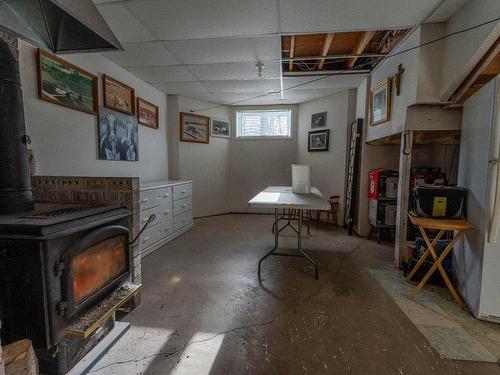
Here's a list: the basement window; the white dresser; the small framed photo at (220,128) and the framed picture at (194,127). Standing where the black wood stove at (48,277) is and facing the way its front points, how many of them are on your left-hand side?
4

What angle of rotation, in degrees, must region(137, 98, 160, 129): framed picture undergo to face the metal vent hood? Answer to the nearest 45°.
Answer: approximately 45° to its right

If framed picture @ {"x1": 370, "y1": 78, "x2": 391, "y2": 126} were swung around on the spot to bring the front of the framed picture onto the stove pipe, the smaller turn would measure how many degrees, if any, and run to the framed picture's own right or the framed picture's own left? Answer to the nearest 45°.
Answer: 0° — it already faces it

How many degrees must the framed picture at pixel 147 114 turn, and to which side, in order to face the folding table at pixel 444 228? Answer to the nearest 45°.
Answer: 0° — it already faces it

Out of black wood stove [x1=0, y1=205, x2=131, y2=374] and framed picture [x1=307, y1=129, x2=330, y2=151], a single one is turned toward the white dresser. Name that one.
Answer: the framed picture

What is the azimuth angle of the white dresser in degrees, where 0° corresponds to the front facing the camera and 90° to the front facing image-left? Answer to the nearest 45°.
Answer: approximately 315°

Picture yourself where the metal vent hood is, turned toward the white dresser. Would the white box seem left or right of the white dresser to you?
right

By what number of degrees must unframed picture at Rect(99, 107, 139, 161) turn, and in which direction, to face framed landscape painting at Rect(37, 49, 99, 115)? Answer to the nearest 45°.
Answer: approximately 90° to its right

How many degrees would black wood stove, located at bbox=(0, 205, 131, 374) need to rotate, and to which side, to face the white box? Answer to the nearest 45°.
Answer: approximately 45° to its left

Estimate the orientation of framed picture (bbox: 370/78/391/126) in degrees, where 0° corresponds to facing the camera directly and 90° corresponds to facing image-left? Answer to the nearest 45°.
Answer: approximately 45°

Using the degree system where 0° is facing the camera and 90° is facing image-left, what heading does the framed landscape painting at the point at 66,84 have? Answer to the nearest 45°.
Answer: approximately 315°
